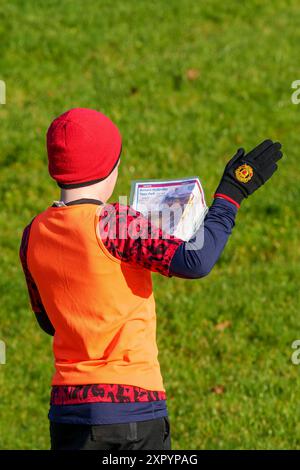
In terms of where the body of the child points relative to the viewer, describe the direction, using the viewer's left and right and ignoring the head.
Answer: facing away from the viewer and to the right of the viewer
